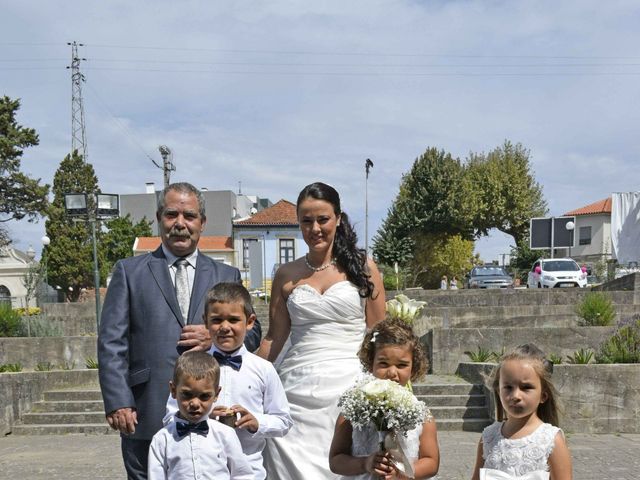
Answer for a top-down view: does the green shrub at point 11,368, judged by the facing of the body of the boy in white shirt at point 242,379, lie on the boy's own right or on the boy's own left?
on the boy's own right

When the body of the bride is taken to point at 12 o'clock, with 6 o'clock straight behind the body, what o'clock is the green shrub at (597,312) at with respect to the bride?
The green shrub is roughly at 7 o'clock from the bride.

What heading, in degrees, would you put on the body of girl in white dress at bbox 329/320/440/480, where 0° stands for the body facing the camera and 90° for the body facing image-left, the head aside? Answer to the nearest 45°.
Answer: approximately 0°

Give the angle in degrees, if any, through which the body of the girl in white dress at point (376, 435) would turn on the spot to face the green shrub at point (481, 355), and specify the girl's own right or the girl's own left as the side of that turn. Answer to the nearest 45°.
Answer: approximately 180°

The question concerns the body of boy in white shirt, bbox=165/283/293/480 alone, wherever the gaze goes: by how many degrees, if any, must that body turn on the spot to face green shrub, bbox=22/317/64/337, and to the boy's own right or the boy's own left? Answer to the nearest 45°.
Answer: approximately 135° to the boy's own right

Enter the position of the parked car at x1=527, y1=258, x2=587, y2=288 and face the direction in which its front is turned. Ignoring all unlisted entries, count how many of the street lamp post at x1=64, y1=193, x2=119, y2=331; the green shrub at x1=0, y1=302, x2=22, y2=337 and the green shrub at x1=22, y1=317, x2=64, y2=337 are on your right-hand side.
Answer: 3

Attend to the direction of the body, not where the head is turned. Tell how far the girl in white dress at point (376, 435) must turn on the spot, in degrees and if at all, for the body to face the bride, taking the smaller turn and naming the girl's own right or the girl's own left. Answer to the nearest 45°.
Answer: approximately 180°

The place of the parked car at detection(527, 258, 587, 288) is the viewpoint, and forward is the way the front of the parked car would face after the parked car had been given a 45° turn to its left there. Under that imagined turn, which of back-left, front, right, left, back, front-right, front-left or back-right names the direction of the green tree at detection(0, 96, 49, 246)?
back

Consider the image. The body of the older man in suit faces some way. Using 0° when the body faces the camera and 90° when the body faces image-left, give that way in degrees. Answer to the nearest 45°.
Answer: approximately 0°
